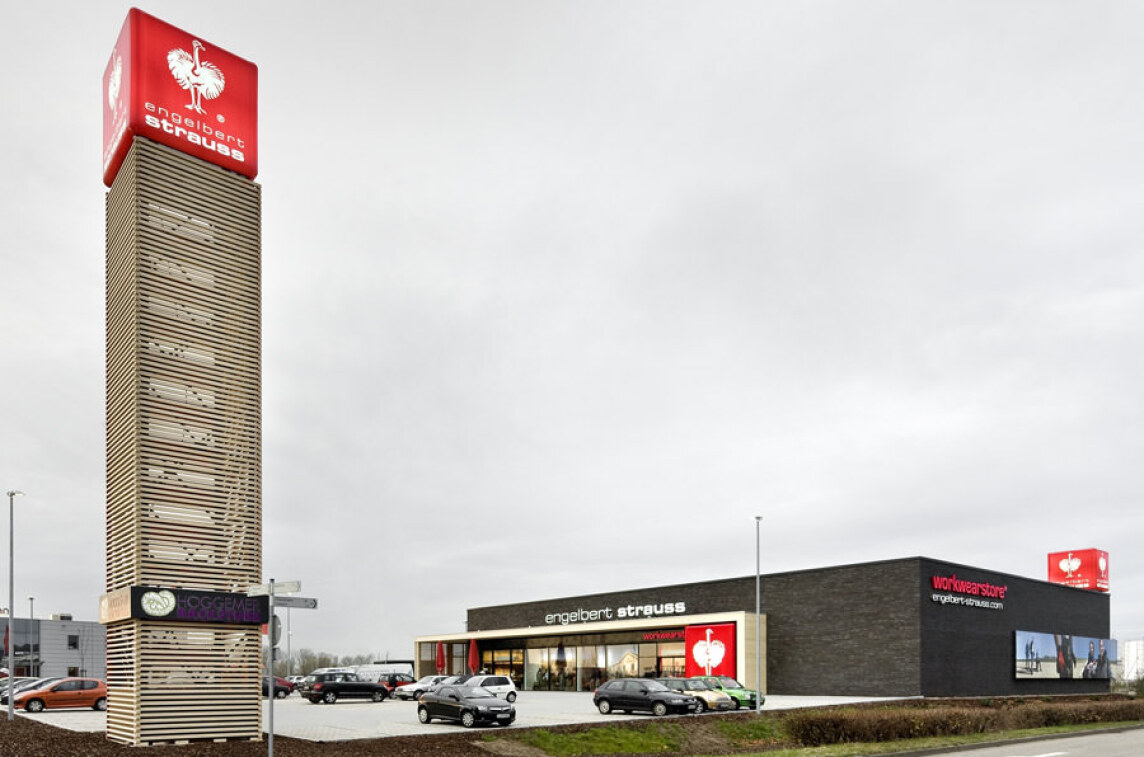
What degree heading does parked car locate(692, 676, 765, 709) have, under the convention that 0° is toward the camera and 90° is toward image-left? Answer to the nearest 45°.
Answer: approximately 315°

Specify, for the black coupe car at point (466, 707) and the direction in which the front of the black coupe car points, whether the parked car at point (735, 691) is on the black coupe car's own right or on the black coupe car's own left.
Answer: on the black coupe car's own left

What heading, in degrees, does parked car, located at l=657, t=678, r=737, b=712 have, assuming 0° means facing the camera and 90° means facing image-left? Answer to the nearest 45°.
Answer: approximately 315°

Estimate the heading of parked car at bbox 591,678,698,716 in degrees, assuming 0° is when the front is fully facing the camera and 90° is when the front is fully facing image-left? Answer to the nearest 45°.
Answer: approximately 315°

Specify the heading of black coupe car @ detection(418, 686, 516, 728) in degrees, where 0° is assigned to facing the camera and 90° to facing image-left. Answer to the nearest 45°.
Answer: approximately 315°
